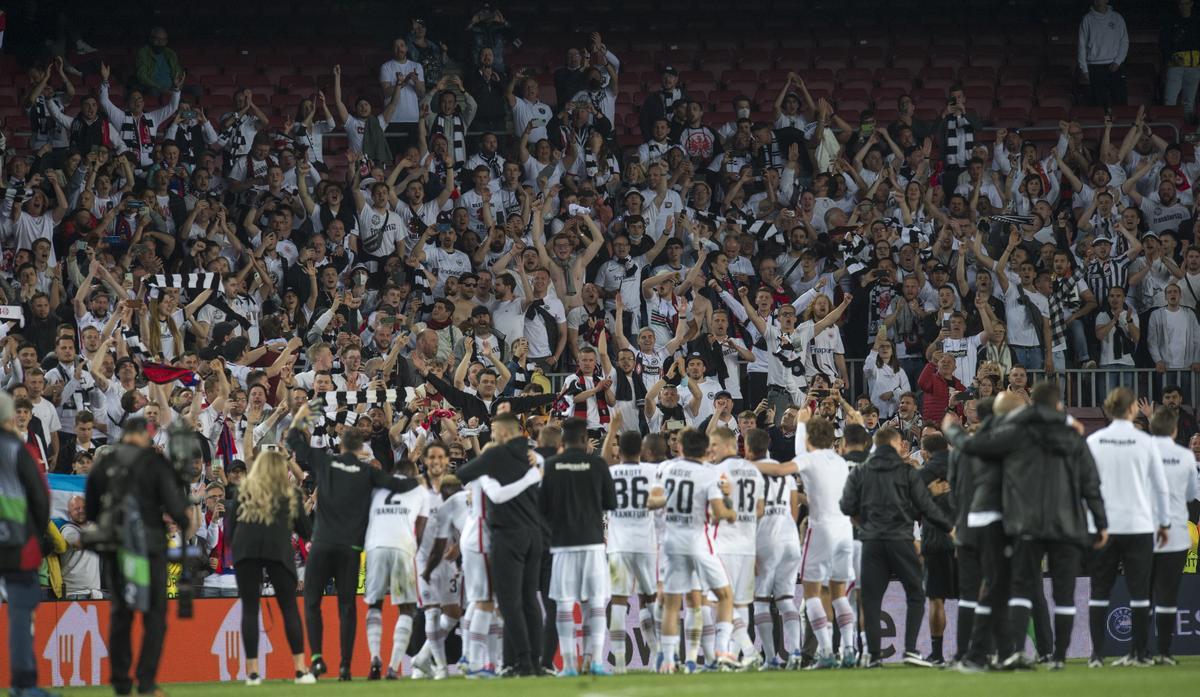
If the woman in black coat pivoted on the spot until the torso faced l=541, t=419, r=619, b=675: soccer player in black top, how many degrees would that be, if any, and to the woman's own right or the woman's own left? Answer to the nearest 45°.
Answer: approximately 90° to the woman's own right

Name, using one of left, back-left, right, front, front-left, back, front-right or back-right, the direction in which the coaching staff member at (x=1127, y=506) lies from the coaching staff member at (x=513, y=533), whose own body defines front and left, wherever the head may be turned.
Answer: back-right

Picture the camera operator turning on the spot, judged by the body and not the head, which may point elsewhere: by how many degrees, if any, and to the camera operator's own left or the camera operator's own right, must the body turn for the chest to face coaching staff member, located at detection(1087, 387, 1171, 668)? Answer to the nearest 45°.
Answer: approximately 90° to the camera operator's own right

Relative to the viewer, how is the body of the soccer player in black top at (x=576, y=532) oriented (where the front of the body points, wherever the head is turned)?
away from the camera

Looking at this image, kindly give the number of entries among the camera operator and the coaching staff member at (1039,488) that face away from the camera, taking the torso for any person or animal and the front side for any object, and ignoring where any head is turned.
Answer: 2

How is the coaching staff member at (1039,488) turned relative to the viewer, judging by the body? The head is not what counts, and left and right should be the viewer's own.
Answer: facing away from the viewer

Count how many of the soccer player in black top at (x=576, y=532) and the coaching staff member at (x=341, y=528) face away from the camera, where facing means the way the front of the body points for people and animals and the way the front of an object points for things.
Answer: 2

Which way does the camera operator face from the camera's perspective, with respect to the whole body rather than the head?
away from the camera

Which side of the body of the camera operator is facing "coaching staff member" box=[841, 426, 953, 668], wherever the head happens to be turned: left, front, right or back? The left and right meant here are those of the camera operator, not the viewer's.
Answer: right

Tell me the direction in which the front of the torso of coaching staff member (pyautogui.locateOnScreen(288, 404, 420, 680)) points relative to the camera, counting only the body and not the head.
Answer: away from the camera

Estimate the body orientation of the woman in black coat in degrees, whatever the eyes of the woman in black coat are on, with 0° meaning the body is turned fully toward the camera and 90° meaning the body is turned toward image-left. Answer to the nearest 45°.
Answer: approximately 180°

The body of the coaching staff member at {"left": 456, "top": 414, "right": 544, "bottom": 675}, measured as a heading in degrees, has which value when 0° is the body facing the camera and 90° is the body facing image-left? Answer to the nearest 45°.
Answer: approximately 135°

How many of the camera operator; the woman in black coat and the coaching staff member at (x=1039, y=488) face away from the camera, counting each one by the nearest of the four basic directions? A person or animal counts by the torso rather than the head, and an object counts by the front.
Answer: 3

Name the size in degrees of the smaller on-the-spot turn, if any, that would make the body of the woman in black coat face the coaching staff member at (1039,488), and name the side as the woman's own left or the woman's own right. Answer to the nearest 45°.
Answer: approximately 135° to the woman's own right

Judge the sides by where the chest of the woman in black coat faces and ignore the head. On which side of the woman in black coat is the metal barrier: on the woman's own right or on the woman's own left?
on the woman's own right
